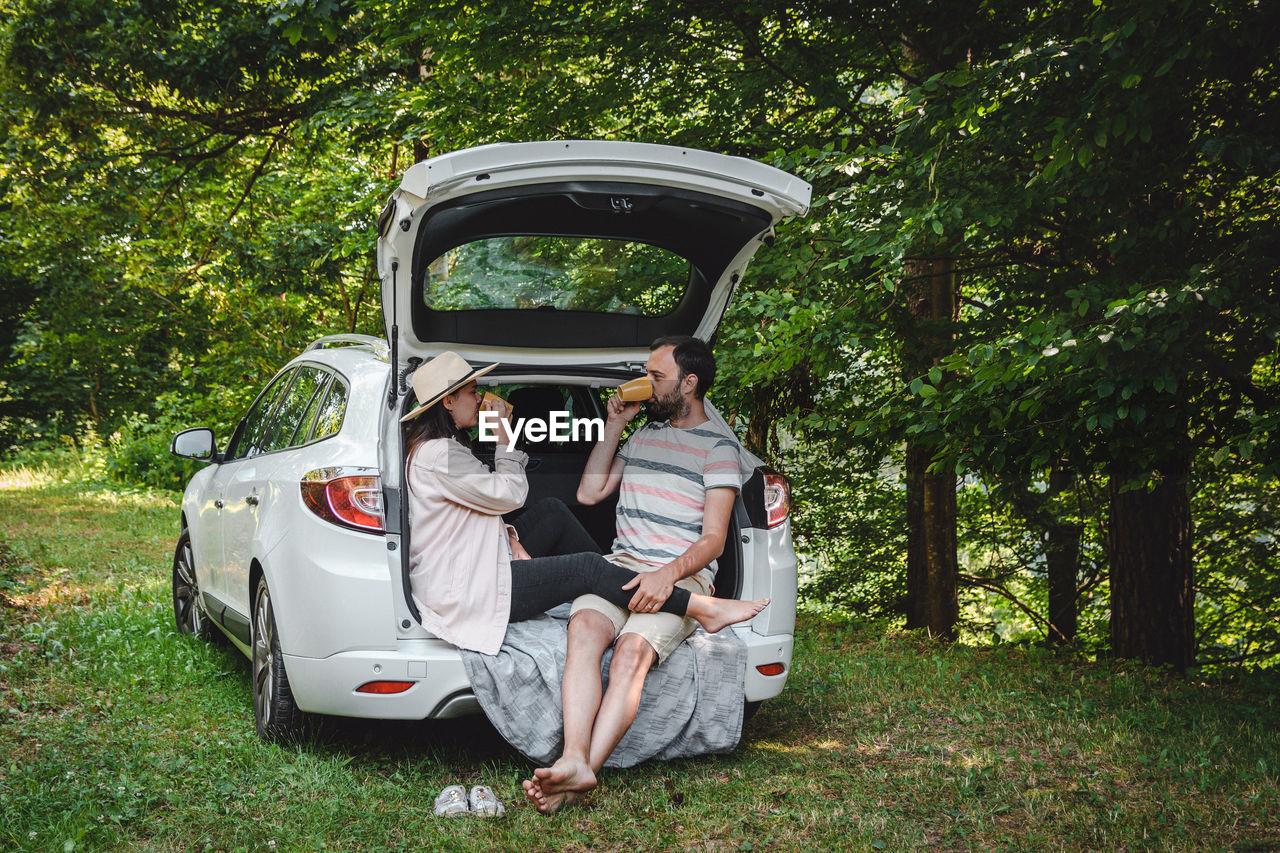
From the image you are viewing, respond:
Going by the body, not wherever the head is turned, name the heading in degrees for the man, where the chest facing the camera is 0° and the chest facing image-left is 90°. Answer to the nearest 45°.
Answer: approximately 45°

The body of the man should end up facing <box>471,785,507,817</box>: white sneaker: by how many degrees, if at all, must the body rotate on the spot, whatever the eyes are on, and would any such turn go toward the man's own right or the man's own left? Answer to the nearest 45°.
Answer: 0° — they already face it

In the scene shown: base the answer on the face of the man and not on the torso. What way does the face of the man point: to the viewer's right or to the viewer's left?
to the viewer's left

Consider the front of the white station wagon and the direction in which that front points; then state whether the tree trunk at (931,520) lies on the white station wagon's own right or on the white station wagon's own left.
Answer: on the white station wagon's own right

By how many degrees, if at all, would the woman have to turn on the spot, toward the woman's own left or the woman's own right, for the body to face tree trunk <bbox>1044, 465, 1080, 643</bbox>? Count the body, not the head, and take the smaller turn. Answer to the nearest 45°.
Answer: approximately 45° to the woman's own left

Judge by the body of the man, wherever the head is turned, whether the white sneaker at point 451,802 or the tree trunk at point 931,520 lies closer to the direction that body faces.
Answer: the white sneaker

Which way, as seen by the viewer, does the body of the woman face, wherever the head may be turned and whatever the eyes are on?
to the viewer's right

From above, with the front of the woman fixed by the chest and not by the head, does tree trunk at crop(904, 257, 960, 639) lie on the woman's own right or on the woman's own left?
on the woman's own left

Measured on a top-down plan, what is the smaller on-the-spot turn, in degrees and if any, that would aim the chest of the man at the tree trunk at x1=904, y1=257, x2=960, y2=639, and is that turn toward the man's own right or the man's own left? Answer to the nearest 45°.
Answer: approximately 180°

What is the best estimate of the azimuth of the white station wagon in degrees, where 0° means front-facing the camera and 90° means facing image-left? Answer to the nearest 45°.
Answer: approximately 135°

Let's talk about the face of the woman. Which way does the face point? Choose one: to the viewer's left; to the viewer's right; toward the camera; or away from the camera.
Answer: to the viewer's right
